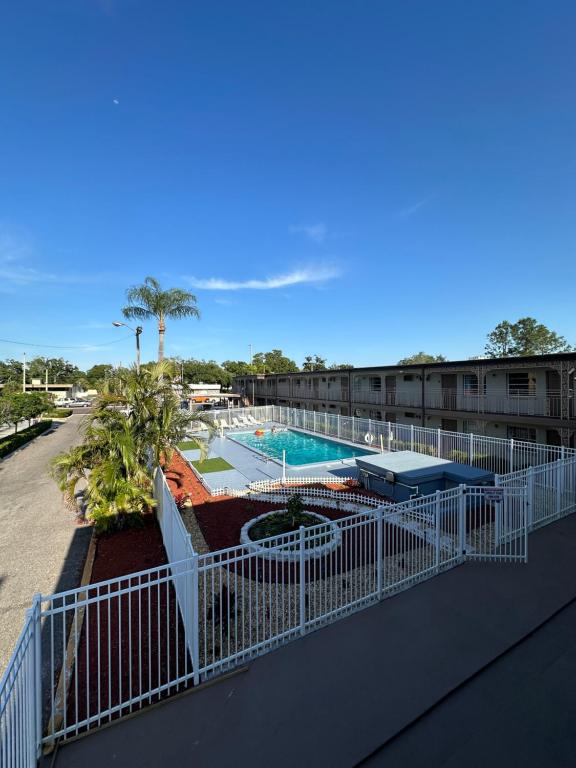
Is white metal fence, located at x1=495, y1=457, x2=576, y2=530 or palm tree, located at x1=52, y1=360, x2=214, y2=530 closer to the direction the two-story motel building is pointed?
the palm tree

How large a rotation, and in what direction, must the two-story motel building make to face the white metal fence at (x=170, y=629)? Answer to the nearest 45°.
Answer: approximately 45° to its left

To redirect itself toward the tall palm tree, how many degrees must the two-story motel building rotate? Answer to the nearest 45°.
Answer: approximately 45° to its right

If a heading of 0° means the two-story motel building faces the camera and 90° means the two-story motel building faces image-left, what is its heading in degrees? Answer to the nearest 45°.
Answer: approximately 45°

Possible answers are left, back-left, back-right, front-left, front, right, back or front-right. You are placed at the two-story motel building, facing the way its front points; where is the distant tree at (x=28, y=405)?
front-right

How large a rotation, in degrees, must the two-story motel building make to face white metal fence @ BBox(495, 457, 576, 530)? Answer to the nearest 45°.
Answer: approximately 45° to its left
